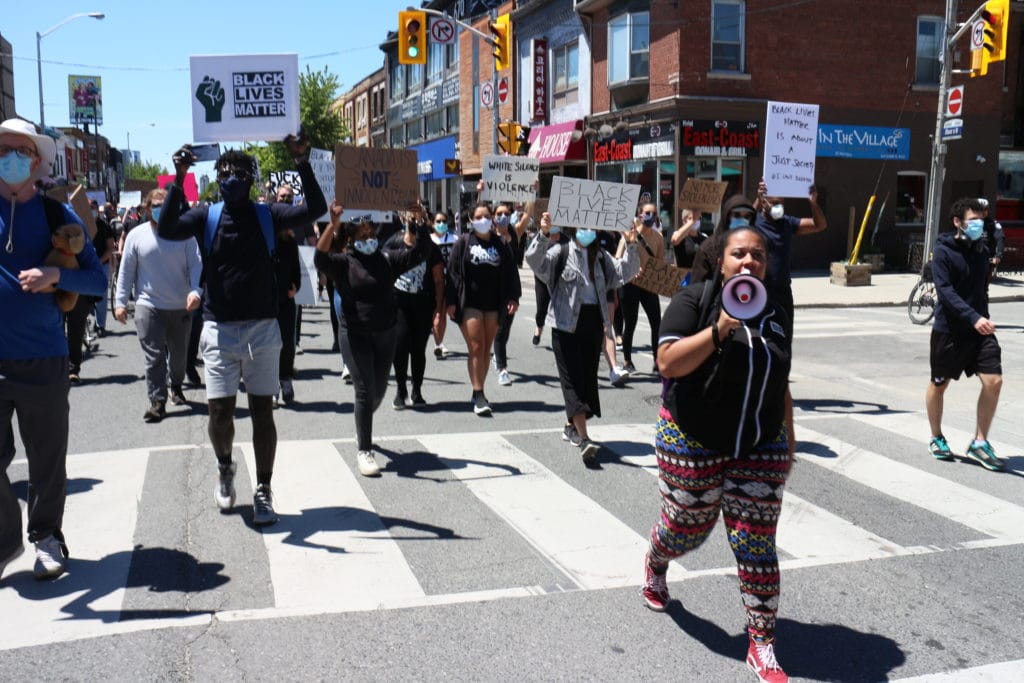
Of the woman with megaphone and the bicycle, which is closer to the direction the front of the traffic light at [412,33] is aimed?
the woman with megaphone

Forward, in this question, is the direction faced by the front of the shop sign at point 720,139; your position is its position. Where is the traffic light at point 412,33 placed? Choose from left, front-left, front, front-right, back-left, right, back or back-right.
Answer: front-right

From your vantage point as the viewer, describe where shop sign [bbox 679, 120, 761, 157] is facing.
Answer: facing the viewer

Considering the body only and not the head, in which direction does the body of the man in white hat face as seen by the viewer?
toward the camera

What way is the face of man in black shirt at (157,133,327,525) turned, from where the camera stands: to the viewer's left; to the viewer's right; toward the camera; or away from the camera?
toward the camera

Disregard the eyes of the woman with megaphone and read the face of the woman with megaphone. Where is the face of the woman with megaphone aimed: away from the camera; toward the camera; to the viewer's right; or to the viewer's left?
toward the camera

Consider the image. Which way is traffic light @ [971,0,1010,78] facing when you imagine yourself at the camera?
facing the viewer and to the left of the viewer

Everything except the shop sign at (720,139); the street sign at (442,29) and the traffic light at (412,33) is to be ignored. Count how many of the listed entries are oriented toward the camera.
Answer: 3

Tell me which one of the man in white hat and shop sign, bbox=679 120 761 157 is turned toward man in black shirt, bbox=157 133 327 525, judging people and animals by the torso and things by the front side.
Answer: the shop sign

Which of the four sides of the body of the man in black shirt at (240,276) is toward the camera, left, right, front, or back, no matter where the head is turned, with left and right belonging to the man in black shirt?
front

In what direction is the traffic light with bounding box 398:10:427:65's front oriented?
toward the camera

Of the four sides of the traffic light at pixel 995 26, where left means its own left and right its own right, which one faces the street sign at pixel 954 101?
right

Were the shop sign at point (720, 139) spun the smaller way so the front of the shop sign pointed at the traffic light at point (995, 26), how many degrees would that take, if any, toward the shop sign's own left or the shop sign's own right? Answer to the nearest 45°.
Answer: approximately 45° to the shop sign's own left

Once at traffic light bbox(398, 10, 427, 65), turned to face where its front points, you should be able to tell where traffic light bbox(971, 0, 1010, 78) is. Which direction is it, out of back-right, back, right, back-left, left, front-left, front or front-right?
left
